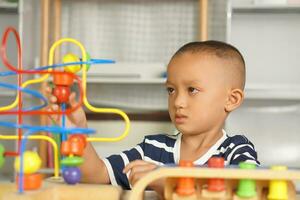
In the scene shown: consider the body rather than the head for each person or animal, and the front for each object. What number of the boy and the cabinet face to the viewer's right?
0

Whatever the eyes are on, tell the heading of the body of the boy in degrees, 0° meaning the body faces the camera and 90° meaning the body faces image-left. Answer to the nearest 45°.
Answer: approximately 45°

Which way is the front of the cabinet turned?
toward the camera

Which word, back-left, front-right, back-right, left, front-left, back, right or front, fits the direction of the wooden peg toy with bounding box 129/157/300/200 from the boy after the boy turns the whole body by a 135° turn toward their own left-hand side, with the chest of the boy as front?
right

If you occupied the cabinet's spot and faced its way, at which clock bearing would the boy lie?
The boy is roughly at 12 o'clock from the cabinet.

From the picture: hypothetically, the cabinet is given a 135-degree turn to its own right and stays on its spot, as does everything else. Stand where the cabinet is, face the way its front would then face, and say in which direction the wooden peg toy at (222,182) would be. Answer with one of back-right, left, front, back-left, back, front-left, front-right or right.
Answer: back-left

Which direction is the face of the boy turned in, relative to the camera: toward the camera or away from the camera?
toward the camera

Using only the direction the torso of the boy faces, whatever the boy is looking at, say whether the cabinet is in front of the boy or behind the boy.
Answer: behind
